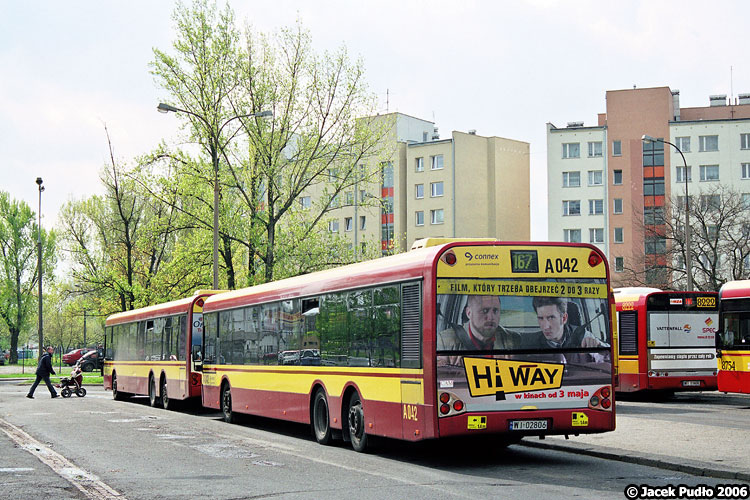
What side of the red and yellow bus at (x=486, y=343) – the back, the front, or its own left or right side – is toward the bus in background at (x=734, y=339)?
right

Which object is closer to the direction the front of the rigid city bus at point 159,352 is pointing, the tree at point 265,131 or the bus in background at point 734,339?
the tree

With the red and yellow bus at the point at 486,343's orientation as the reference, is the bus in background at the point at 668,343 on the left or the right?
on its right

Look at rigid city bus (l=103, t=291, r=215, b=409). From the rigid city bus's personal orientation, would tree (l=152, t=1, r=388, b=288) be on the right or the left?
on its right

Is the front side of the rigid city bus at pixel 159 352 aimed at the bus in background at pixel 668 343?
no

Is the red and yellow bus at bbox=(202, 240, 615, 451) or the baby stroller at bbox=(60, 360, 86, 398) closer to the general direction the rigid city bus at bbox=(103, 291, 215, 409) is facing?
the baby stroller

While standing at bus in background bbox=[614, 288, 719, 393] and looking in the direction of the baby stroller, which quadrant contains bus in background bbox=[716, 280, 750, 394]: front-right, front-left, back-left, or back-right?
back-left

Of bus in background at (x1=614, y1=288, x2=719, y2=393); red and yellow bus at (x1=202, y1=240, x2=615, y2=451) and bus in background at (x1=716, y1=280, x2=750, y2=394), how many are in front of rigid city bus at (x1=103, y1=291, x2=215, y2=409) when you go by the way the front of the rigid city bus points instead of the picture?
0

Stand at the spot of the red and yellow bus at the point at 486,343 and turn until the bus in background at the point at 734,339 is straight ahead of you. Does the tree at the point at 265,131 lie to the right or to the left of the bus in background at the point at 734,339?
left

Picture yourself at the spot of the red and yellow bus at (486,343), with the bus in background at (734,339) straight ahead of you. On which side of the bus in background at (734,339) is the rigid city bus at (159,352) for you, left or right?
left

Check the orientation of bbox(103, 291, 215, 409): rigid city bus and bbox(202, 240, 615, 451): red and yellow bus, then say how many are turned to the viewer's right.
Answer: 0

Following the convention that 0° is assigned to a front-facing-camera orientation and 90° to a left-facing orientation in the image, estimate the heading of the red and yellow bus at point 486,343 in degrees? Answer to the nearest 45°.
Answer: approximately 135°

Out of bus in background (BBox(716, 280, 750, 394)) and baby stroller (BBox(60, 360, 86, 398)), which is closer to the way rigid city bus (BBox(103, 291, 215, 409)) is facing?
the baby stroller
